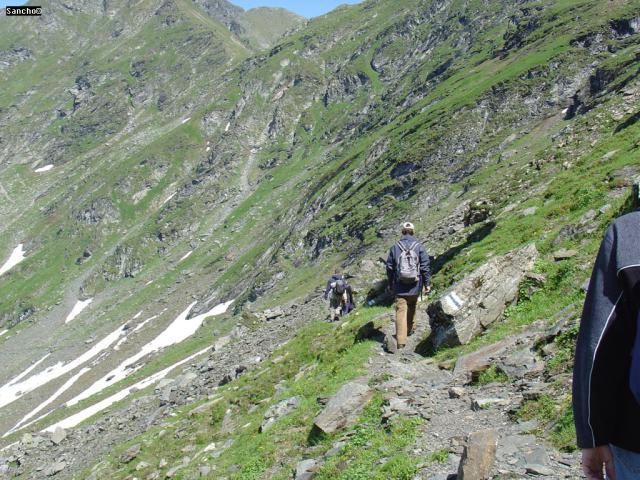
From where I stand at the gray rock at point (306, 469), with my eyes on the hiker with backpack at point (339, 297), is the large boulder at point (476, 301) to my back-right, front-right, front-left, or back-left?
front-right

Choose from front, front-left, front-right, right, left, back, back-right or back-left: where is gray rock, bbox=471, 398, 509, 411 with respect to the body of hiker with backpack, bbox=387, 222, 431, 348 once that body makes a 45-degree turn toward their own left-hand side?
back-left

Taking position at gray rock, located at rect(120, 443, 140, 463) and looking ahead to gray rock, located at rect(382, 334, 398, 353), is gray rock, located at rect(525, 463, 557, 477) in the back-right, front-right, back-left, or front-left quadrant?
front-right

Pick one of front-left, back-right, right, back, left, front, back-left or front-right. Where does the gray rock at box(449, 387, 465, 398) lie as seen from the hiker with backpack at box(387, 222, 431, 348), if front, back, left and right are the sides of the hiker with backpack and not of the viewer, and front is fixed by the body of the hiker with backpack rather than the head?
back

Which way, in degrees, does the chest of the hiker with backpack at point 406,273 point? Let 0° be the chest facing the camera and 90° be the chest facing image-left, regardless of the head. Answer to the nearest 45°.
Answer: approximately 180°

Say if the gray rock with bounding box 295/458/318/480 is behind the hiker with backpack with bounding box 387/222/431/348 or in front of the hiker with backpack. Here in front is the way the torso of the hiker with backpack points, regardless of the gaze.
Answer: behind

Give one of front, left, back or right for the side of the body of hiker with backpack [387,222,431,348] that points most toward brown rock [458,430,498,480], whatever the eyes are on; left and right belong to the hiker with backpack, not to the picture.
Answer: back
